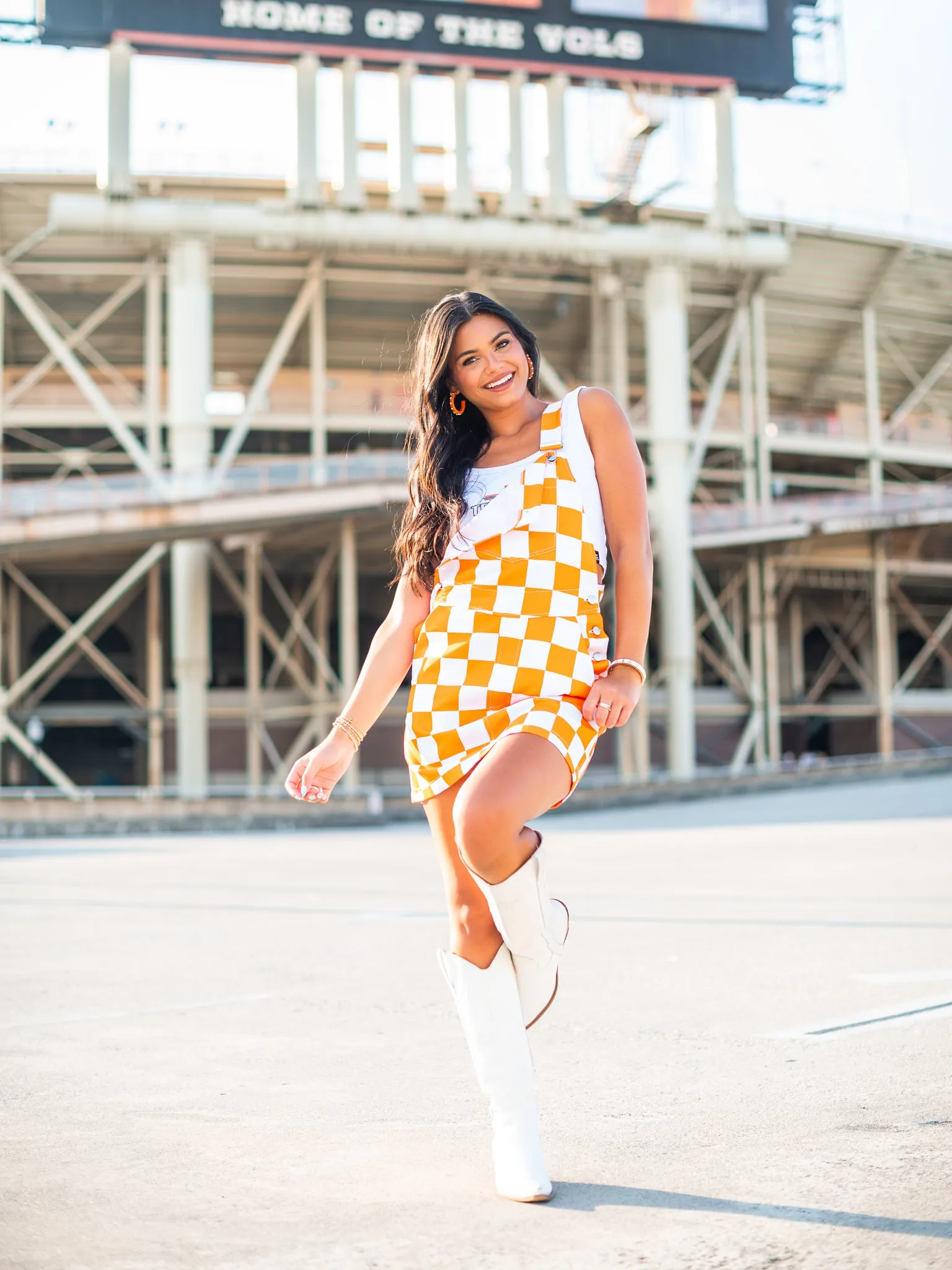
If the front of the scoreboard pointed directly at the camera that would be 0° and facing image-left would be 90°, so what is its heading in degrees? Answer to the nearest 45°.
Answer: approximately 0°

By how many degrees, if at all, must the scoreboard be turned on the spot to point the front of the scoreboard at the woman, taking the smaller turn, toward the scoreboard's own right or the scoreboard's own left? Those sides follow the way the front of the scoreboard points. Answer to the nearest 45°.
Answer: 0° — it already faces them
